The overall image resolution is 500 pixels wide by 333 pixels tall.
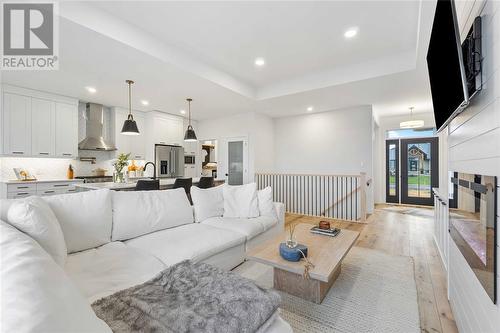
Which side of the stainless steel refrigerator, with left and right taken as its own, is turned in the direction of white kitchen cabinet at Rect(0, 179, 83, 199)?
right

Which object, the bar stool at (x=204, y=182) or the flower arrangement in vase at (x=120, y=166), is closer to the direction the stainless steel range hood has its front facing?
the flower arrangement in vase

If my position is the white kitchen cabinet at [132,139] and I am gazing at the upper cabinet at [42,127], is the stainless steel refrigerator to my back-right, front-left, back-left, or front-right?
back-left

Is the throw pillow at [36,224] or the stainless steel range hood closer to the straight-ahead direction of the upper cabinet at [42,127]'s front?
the throw pillow

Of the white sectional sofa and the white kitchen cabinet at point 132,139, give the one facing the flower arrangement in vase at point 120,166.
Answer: the white kitchen cabinet

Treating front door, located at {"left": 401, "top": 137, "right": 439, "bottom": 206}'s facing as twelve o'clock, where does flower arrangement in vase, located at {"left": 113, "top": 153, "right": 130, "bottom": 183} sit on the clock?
The flower arrangement in vase is roughly at 1 o'clock from the front door.

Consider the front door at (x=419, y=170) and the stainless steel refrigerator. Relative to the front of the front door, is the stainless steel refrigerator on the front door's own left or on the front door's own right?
on the front door's own right

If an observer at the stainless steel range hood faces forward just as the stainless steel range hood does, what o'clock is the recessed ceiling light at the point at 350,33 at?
The recessed ceiling light is roughly at 11 o'clock from the stainless steel range hood.
